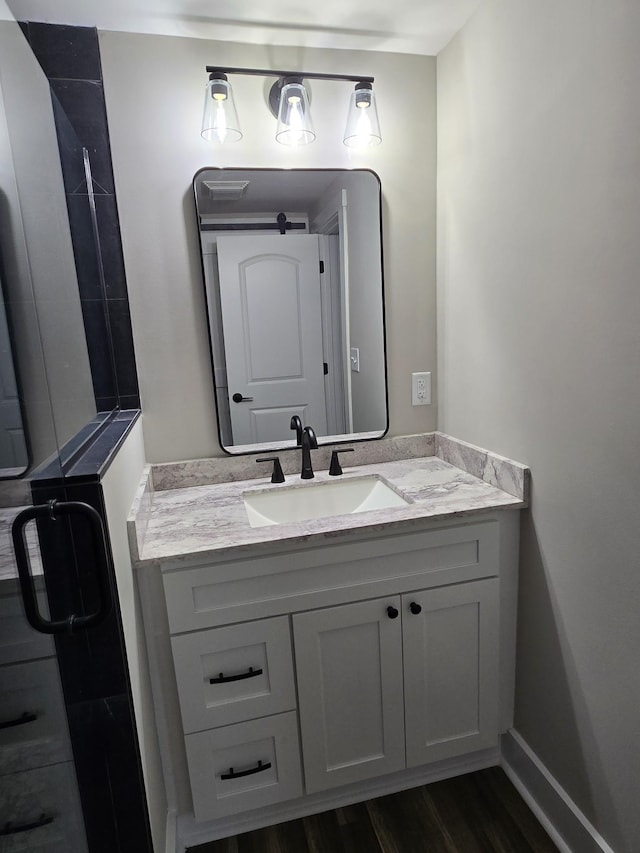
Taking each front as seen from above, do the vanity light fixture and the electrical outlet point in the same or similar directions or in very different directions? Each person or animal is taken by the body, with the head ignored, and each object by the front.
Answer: same or similar directions

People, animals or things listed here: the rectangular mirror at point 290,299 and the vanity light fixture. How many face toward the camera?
2

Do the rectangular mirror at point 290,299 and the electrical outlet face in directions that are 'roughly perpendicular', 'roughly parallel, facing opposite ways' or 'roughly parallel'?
roughly parallel

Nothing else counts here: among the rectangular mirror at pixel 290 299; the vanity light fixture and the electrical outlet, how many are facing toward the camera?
3

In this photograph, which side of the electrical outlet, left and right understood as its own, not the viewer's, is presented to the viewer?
front

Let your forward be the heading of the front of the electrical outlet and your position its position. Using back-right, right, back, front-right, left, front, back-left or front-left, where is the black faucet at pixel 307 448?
front-right

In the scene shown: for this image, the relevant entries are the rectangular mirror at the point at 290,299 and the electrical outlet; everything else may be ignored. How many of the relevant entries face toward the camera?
2

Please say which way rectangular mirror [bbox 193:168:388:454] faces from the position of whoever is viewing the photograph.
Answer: facing the viewer

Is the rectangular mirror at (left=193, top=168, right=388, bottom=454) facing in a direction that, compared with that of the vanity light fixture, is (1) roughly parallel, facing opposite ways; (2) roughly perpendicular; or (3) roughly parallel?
roughly parallel
